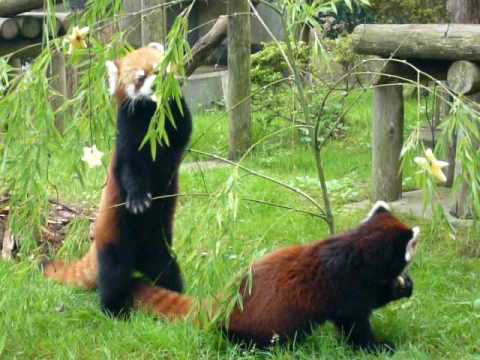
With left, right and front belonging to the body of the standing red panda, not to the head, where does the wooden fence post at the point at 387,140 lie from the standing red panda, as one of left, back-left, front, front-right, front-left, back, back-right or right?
left

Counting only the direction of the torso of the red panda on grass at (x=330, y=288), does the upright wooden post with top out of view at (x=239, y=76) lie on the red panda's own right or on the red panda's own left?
on the red panda's own left

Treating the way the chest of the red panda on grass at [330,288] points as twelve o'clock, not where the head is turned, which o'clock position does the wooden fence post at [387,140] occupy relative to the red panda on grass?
The wooden fence post is roughly at 11 o'clock from the red panda on grass.

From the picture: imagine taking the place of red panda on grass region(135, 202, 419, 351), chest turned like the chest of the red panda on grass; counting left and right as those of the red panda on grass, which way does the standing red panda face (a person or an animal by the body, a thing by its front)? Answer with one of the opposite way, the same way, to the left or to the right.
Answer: to the right

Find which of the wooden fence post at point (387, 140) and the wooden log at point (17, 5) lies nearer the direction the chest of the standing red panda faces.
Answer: the wooden fence post

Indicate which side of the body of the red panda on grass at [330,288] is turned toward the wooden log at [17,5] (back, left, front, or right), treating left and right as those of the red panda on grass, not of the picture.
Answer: left

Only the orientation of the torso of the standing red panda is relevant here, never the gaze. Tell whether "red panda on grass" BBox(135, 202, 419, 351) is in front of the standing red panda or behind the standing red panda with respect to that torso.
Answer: in front

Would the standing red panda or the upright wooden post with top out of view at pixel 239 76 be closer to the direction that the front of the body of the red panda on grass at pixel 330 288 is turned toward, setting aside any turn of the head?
the upright wooden post with top out of view

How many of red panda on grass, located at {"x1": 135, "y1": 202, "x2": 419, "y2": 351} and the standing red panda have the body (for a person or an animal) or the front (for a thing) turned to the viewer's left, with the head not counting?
0

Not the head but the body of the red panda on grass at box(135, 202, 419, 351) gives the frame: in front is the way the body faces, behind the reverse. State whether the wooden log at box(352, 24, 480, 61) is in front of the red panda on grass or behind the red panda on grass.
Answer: in front

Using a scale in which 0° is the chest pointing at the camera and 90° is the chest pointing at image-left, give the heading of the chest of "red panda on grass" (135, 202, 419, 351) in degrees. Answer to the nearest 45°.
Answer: approximately 225°
